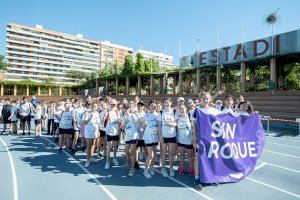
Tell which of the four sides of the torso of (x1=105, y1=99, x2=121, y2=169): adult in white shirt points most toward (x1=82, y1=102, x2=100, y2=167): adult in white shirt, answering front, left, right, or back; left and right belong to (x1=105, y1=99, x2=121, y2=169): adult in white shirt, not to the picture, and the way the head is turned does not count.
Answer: right

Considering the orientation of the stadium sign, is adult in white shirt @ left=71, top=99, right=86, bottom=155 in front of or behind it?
in front

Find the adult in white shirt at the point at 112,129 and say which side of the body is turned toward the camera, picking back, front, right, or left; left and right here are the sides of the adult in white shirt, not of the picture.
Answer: front

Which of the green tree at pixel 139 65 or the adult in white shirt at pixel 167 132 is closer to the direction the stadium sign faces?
the adult in white shirt

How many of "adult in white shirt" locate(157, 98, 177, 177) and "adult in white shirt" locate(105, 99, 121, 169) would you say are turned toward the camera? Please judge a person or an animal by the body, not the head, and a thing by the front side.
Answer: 2

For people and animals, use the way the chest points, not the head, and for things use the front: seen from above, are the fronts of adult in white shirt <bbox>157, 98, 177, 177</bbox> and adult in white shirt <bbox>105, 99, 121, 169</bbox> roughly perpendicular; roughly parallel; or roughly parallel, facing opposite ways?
roughly parallel

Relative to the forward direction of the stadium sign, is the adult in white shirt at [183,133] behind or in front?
in front

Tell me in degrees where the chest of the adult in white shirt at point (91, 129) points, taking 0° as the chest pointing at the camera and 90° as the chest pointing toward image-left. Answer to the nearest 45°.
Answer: approximately 315°
